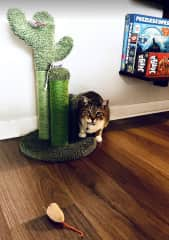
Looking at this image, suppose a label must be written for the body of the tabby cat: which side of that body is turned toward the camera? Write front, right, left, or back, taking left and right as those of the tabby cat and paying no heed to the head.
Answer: front
